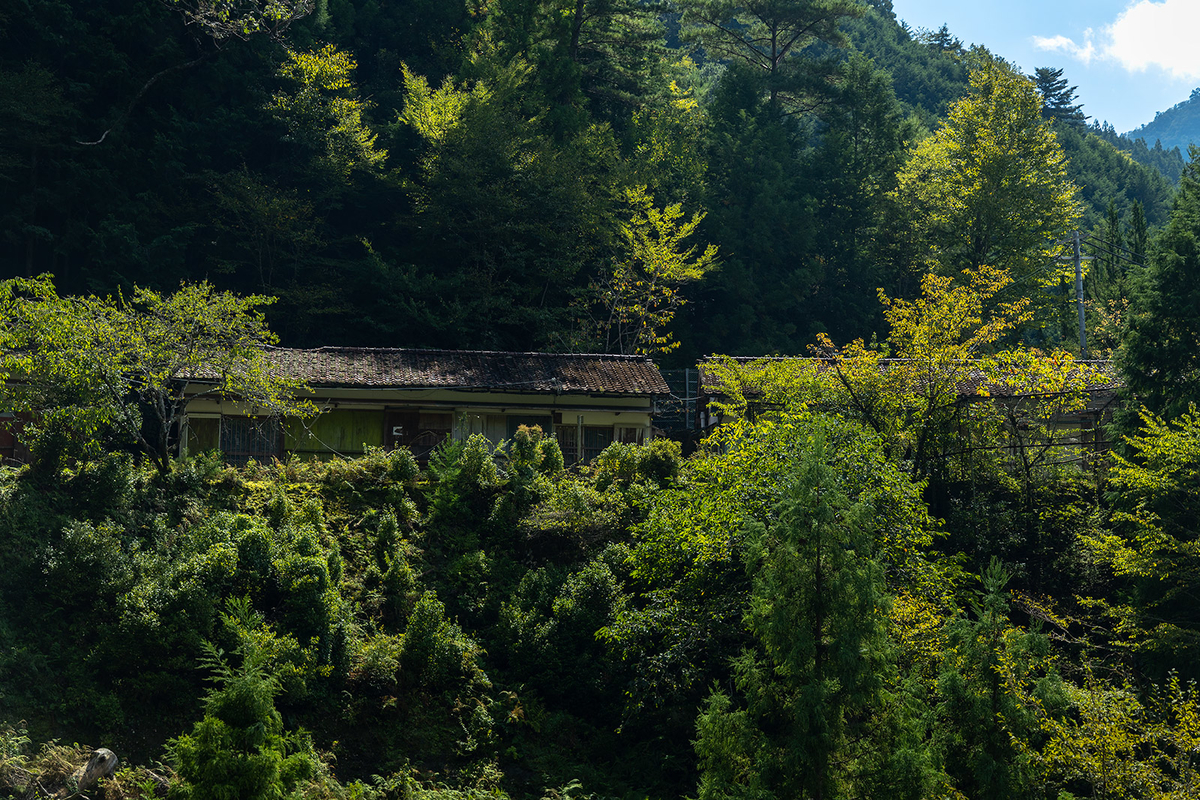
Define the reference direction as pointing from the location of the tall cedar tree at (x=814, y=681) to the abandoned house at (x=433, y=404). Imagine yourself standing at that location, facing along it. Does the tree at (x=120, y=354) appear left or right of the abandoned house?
left

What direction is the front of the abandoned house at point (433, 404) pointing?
toward the camera

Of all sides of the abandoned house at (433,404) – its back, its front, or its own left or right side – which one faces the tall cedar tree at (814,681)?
front

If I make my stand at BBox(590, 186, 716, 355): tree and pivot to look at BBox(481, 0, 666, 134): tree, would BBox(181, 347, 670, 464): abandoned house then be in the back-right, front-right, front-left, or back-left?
back-left

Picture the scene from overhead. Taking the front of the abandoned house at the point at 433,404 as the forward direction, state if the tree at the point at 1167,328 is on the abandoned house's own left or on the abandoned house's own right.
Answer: on the abandoned house's own left

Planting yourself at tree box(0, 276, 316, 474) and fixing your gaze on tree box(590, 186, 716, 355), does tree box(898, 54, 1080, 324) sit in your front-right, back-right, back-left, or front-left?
front-right

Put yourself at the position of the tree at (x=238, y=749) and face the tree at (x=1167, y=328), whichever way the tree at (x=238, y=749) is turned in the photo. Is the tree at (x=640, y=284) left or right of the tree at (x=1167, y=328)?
left

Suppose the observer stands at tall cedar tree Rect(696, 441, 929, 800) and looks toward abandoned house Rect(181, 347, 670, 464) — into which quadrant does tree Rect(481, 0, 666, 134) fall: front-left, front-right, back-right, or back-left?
front-right

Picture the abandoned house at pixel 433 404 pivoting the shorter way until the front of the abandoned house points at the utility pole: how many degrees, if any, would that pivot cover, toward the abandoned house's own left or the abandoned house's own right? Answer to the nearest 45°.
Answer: approximately 90° to the abandoned house's own left

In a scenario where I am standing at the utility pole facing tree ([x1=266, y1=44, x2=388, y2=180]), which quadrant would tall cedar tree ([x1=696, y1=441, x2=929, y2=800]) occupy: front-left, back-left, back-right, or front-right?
front-left

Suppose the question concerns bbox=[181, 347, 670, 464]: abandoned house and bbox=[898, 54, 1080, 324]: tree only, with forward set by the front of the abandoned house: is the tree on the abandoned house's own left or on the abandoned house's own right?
on the abandoned house's own left

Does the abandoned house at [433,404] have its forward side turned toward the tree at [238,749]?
yes
